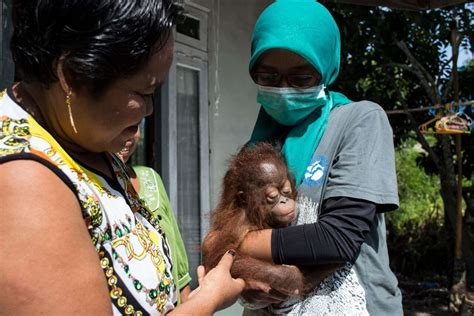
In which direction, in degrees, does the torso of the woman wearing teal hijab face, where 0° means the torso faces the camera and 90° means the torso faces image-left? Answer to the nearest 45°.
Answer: approximately 45°

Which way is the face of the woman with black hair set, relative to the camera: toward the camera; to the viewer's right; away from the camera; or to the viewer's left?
to the viewer's right

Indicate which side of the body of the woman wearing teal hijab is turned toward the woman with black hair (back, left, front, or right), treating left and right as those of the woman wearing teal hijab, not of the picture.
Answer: front
